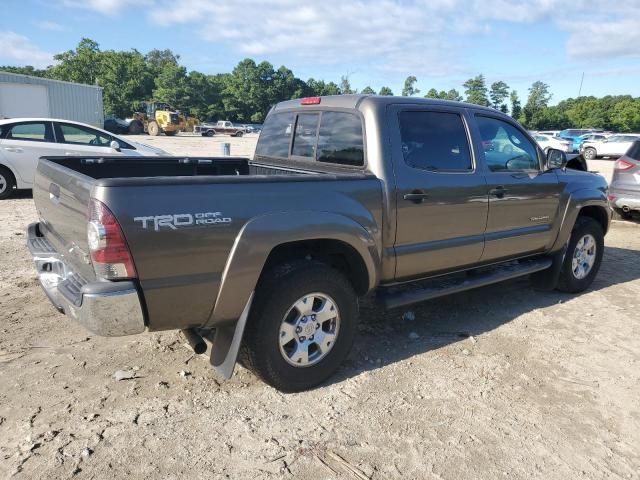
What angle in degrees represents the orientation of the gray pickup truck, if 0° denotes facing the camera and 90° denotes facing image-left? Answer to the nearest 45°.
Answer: approximately 225°

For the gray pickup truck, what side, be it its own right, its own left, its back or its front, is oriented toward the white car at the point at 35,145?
left

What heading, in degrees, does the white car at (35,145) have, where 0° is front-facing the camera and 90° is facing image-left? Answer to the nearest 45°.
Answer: approximately 270°

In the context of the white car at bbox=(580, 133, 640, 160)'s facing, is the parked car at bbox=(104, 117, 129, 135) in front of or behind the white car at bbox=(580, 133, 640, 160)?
in front

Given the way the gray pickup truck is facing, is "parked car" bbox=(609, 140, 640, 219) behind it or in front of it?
in front

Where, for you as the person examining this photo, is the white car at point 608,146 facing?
facing to the left of the viewer

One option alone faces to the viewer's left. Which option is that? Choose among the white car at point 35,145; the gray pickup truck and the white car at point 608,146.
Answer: the white car at point 608,146

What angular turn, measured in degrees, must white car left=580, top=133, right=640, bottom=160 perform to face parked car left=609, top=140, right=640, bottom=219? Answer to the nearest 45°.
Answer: approximately 90° to its left

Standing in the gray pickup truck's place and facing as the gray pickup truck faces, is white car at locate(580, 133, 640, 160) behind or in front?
in front

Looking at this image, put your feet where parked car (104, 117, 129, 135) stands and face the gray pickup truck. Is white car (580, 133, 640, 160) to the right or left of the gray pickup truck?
left

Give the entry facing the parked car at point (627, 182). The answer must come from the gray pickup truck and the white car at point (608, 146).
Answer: the gray pickup truck
